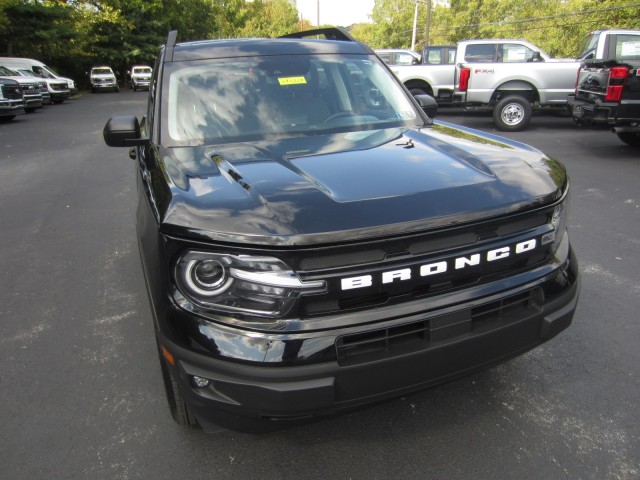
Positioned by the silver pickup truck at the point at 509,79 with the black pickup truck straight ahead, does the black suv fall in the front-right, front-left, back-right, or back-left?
front-right

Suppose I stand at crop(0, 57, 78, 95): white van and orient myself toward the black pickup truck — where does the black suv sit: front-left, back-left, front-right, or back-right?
front-right

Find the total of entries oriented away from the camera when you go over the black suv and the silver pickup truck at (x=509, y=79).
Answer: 0

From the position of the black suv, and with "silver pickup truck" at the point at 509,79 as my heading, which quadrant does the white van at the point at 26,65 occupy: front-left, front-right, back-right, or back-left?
front-left

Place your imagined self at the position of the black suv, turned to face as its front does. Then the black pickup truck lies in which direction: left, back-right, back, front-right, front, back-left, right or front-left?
left

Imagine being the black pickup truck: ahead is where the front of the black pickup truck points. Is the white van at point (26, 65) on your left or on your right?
on your left

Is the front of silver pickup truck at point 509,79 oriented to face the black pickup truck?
no

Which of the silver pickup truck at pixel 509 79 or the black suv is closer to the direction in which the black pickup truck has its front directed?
the silver pickup truck

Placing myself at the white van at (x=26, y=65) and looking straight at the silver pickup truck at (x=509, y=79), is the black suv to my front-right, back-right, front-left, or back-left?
front-right

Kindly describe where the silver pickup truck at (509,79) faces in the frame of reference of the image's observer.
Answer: facing to the right of the viewer

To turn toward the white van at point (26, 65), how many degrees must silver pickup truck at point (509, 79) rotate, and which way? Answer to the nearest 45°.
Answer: approximately 180°

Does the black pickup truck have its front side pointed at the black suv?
no

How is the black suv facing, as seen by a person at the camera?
facing the viewer and to the right of the viewer

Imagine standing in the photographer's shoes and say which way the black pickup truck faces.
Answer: facing away from the viewer and to the right of the viewer

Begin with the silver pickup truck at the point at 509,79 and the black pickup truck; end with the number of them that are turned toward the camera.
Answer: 0

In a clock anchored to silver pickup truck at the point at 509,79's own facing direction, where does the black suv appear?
The black suv is roughly at 3 o'clock from the silver pickup truck.

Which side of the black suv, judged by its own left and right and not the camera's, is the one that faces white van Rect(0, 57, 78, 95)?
back

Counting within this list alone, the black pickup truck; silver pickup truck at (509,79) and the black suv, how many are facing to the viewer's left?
0
